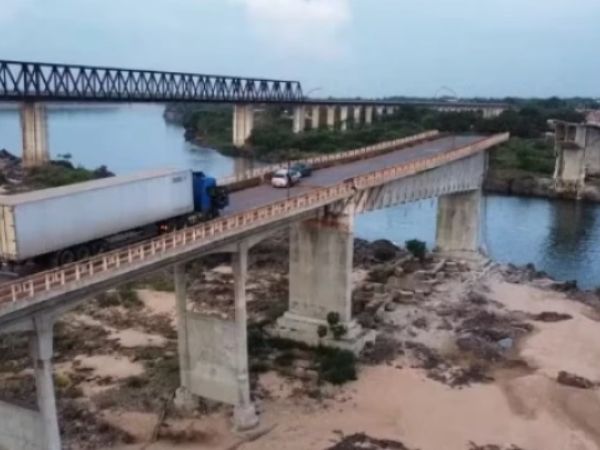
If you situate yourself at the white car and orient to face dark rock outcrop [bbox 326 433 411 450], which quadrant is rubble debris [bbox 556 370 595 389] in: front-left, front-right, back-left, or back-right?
front-left

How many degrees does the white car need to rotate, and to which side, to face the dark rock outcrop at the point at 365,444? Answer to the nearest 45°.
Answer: approximately 45° to its left

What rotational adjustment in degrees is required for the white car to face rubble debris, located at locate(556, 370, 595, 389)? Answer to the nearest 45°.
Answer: approximately 135° to its left

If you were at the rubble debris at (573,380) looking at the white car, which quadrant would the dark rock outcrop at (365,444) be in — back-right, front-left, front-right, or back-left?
front-left

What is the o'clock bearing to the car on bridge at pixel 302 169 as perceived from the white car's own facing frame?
The car on bridge is roughly at 5 o'clock from the white car.
